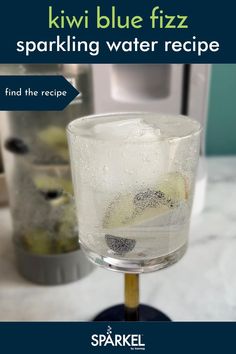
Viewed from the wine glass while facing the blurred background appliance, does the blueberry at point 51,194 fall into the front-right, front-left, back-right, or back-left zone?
front-left

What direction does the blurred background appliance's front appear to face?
toward the camera

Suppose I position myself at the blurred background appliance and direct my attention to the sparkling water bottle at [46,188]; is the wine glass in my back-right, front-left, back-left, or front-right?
front-left
